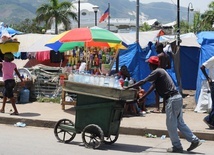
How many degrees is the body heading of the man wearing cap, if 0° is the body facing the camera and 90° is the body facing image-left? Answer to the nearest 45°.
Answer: approximately 90°

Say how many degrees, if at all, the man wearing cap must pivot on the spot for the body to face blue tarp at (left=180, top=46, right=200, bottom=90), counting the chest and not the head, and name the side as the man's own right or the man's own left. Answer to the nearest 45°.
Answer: approximately 90° to the man's own right

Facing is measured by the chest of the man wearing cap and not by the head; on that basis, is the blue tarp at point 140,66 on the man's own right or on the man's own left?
on the man's own right

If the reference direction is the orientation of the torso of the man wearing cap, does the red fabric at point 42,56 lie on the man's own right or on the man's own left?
on the man's own right
